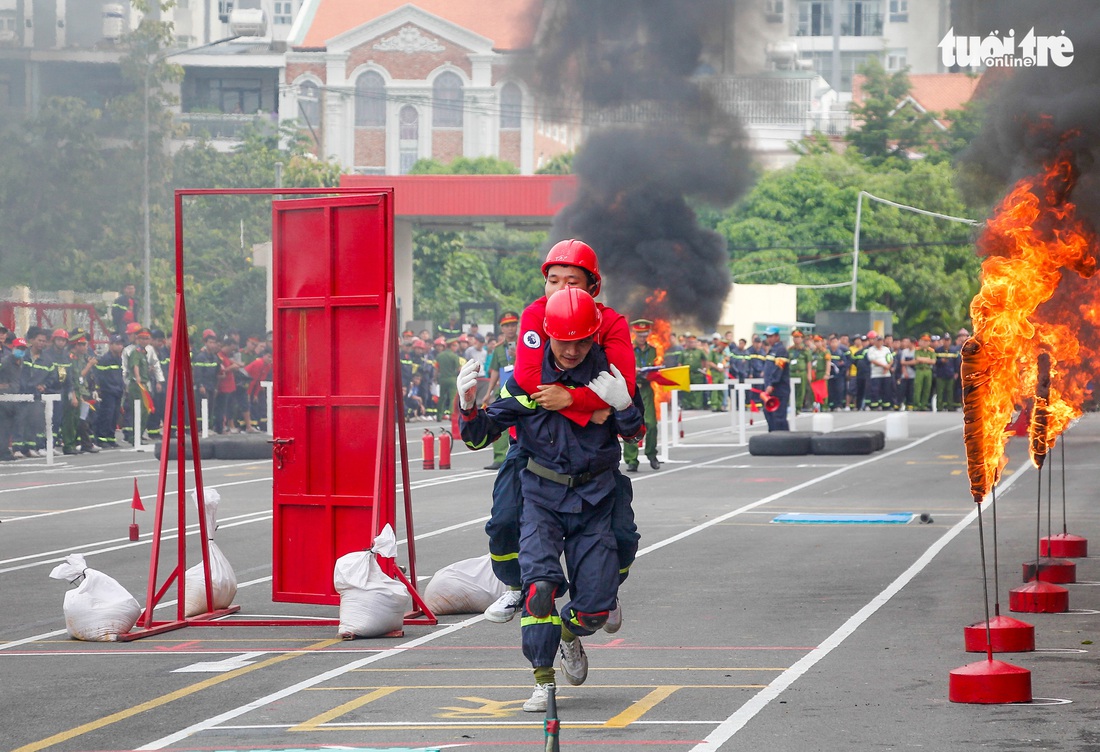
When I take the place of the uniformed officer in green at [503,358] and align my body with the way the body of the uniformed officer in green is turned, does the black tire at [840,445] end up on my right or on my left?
on my left

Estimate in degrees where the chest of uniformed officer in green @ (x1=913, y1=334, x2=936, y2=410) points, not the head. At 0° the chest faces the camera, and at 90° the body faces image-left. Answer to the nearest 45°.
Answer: approximately 0°

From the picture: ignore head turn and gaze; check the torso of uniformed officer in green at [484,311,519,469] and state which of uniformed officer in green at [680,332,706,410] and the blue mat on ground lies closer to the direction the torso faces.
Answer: the blue mat on ground

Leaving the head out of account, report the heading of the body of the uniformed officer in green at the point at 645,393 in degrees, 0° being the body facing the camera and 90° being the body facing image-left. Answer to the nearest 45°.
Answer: approximately 0°

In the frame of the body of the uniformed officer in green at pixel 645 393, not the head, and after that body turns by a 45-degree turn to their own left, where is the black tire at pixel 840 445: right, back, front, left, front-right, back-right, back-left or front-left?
left
